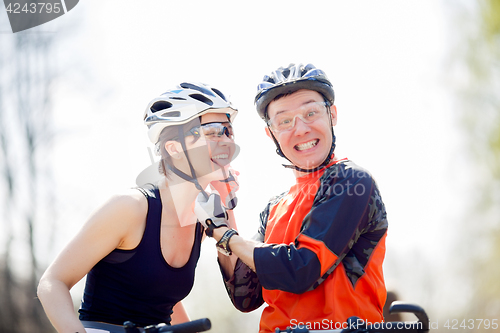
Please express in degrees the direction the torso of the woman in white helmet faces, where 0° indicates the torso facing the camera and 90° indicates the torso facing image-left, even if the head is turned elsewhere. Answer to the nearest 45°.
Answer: approximately 315°

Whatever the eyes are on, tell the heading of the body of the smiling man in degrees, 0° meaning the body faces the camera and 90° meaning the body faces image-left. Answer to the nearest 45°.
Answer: approximately 45°

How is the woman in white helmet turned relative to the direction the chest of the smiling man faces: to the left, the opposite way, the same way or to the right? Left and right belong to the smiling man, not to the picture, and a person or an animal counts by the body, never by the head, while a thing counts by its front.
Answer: to the left

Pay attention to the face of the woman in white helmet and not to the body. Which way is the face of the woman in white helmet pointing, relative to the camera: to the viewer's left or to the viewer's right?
to the viewer's right

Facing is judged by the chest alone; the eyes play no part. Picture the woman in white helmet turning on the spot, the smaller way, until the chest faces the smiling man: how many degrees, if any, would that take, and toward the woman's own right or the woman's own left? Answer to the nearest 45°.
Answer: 0° — they already face them

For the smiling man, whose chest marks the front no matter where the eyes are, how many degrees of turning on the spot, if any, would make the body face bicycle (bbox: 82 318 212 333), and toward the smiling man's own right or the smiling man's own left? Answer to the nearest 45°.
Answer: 0° — they already face it

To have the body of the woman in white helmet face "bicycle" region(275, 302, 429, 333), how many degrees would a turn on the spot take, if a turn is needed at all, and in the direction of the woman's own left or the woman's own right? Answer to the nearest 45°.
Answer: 0° — they already face it
